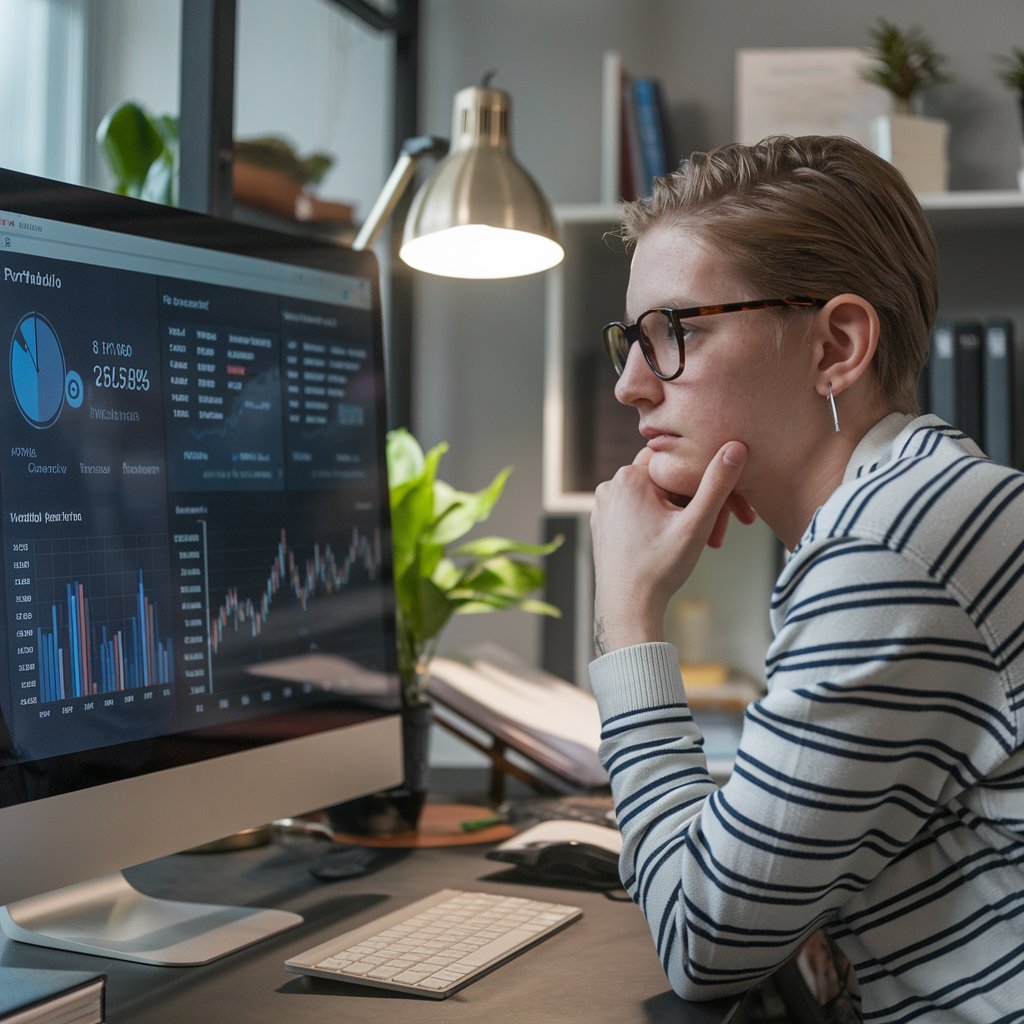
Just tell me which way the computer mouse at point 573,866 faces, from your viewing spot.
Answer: facing to the left of the viewer

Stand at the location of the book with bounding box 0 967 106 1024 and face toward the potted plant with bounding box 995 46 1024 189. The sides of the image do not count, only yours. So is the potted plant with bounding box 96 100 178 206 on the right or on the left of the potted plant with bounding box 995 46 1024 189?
left

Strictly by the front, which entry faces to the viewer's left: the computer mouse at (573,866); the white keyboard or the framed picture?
the computer mouse

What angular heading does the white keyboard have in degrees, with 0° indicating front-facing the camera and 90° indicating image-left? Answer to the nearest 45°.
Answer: approximately 315°

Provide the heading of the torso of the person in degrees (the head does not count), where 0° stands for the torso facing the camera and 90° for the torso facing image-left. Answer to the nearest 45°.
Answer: approximately 90°

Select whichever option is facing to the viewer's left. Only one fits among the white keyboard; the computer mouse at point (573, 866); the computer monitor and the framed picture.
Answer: the computer mouse

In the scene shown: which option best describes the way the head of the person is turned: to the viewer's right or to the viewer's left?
to the viewer's left

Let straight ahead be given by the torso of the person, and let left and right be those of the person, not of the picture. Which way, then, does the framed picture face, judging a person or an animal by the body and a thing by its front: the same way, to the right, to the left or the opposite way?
to the left
